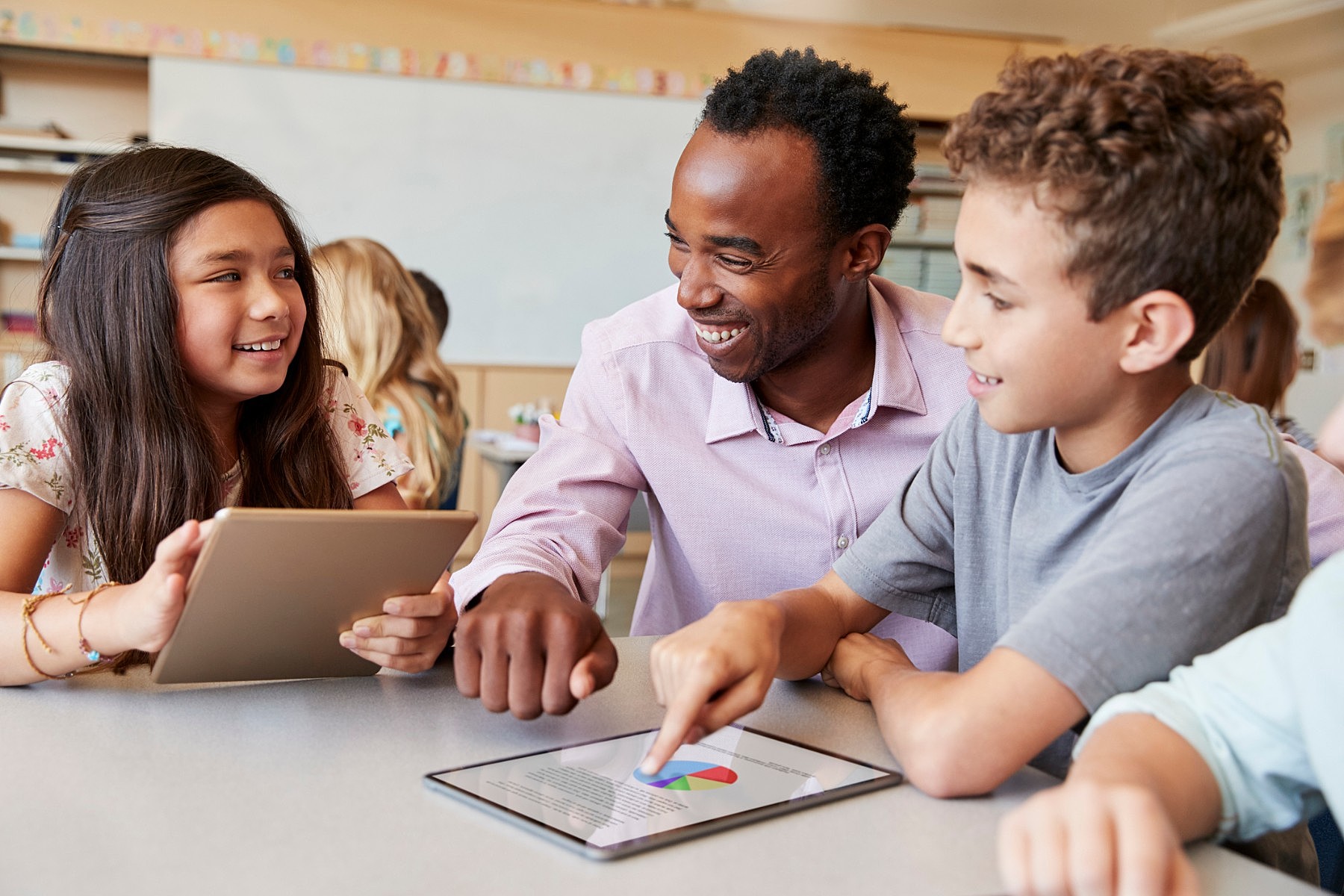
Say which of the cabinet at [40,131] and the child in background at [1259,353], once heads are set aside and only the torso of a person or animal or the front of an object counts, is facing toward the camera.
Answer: the cabinet

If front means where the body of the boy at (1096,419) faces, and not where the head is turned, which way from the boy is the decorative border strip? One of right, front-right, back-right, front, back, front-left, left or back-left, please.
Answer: right

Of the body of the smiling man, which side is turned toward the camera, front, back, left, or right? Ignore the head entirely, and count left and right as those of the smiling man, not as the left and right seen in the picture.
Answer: front

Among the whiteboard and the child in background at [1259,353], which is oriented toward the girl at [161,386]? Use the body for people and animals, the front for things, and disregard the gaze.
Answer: the whiteboard

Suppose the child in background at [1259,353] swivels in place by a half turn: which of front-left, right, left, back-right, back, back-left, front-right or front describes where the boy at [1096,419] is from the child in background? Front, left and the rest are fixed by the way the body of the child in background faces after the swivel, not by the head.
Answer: front

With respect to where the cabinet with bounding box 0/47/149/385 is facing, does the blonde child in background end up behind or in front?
in front

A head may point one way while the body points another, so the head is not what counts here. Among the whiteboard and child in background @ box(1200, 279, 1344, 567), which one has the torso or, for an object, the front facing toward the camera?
the whiteboard

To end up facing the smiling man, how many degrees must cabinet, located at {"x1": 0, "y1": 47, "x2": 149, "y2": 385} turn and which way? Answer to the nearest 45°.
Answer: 0° — it already faces them

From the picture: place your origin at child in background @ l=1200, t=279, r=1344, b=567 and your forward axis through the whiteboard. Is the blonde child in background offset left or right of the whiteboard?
left

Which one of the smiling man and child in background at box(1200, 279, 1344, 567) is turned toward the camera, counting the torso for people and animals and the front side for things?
the smiling man

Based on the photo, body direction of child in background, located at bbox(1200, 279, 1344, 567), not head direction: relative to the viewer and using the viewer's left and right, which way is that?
facing away from the viewer

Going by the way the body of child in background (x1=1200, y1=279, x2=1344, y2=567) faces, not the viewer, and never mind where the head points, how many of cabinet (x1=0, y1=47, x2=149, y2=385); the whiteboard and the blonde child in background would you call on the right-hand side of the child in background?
0

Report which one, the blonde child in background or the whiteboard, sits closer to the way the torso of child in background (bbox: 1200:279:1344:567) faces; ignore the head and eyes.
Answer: the whiteboard

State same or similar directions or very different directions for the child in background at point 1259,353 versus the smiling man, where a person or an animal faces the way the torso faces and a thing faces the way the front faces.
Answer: very different directions
